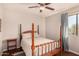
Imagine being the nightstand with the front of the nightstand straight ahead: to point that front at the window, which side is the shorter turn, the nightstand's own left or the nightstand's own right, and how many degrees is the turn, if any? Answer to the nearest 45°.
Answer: approximately 45° to the nightstand's own left

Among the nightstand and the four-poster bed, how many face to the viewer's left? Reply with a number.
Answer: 0

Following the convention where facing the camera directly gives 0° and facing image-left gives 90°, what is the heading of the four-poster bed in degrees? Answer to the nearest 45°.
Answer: approximately 315°

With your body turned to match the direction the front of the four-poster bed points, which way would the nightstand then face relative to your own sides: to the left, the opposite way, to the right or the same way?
the same way
